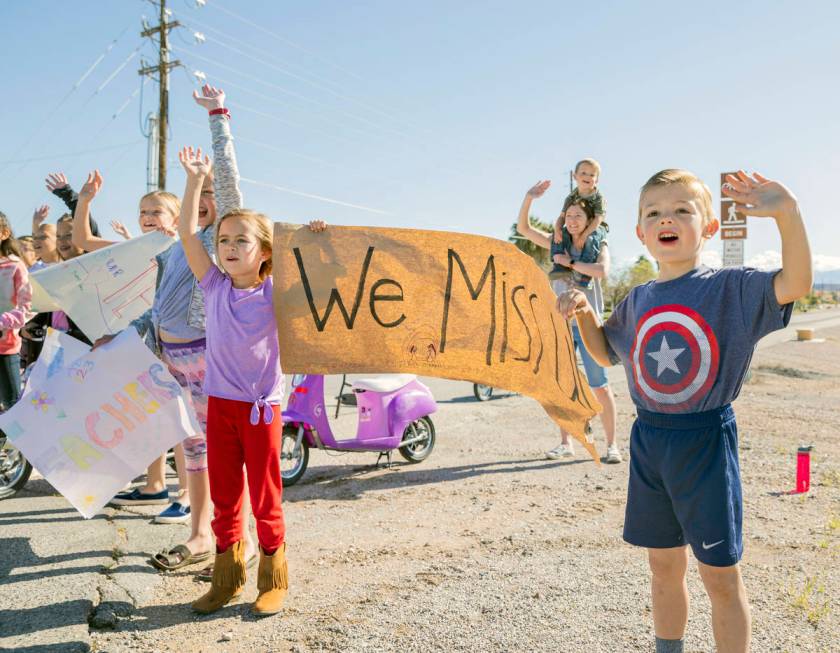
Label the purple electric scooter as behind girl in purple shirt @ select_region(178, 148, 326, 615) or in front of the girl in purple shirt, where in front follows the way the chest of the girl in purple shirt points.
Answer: behind

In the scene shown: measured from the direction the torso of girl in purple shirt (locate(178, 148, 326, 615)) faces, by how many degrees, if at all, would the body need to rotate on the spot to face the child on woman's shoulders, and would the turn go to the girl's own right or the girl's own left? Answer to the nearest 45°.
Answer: approximately 180°

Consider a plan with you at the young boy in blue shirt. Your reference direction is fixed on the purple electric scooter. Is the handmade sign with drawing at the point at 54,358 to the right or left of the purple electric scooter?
left

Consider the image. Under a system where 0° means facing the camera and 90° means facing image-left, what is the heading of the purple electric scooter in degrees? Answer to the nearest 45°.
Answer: approximately 45°

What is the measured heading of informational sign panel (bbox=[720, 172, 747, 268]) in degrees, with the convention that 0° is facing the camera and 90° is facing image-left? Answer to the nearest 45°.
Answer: approximately 0°

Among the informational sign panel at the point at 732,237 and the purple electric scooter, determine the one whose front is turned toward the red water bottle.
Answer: the informational sign panel

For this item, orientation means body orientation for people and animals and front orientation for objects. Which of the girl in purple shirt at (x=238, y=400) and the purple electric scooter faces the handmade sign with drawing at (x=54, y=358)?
the purple electric scooter

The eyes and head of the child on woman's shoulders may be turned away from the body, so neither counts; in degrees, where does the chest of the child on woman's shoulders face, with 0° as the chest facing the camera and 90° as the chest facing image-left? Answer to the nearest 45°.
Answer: approximately 45°

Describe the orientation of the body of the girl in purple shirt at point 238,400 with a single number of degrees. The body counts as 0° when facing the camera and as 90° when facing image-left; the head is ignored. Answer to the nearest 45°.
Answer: approximately 45°
